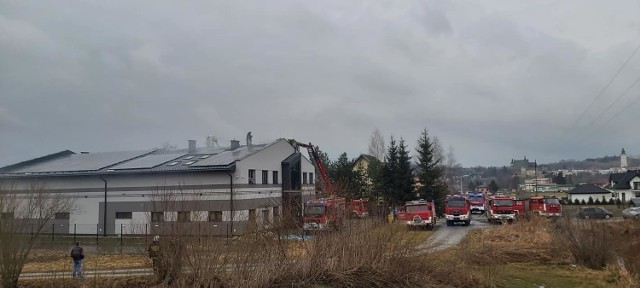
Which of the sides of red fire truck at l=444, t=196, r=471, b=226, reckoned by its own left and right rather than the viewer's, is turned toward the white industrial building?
right

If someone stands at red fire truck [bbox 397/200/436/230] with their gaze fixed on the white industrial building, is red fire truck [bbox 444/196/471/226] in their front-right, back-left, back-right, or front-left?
back-right

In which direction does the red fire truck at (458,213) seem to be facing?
toward the camera

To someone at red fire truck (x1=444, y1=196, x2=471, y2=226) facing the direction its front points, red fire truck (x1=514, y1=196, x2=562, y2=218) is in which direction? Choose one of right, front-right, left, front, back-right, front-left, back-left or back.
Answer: back-left

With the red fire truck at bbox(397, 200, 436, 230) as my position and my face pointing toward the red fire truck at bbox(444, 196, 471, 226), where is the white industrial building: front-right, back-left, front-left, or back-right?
back-left

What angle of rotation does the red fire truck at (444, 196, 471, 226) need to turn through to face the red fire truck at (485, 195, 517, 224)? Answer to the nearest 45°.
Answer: approximately 135° to its left

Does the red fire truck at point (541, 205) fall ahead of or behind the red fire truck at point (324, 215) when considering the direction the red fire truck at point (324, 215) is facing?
behind

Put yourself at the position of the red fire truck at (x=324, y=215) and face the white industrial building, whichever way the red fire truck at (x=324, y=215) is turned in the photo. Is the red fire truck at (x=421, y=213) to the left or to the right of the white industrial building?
right

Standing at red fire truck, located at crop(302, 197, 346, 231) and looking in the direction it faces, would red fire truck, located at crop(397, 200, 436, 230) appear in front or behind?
behind

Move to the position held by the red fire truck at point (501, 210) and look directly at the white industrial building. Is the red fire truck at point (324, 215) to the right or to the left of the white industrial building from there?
left

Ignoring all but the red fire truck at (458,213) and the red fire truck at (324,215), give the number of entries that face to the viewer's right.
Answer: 0

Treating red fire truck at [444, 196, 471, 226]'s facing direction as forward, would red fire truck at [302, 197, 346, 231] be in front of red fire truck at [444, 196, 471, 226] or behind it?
in front

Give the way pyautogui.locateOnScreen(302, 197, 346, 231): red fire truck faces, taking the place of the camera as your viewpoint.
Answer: facing the viewer and to the left of the viewer
